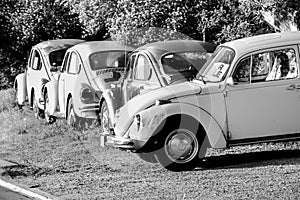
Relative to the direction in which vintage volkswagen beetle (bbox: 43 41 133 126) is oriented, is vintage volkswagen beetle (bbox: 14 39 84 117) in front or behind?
in front

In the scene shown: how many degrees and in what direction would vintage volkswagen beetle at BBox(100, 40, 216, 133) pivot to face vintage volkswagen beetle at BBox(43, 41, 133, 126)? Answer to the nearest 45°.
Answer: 0° — it already faces it

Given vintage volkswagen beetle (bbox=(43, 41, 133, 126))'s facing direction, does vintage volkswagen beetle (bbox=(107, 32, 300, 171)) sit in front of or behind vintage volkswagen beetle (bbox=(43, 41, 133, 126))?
behind
